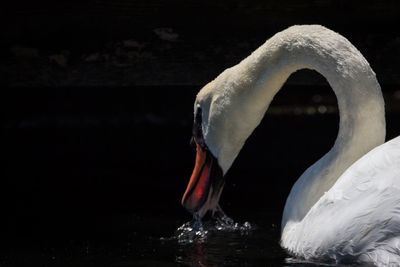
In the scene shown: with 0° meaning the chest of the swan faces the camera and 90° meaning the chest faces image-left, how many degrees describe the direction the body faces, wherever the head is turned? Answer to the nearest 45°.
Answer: approximately 90°
